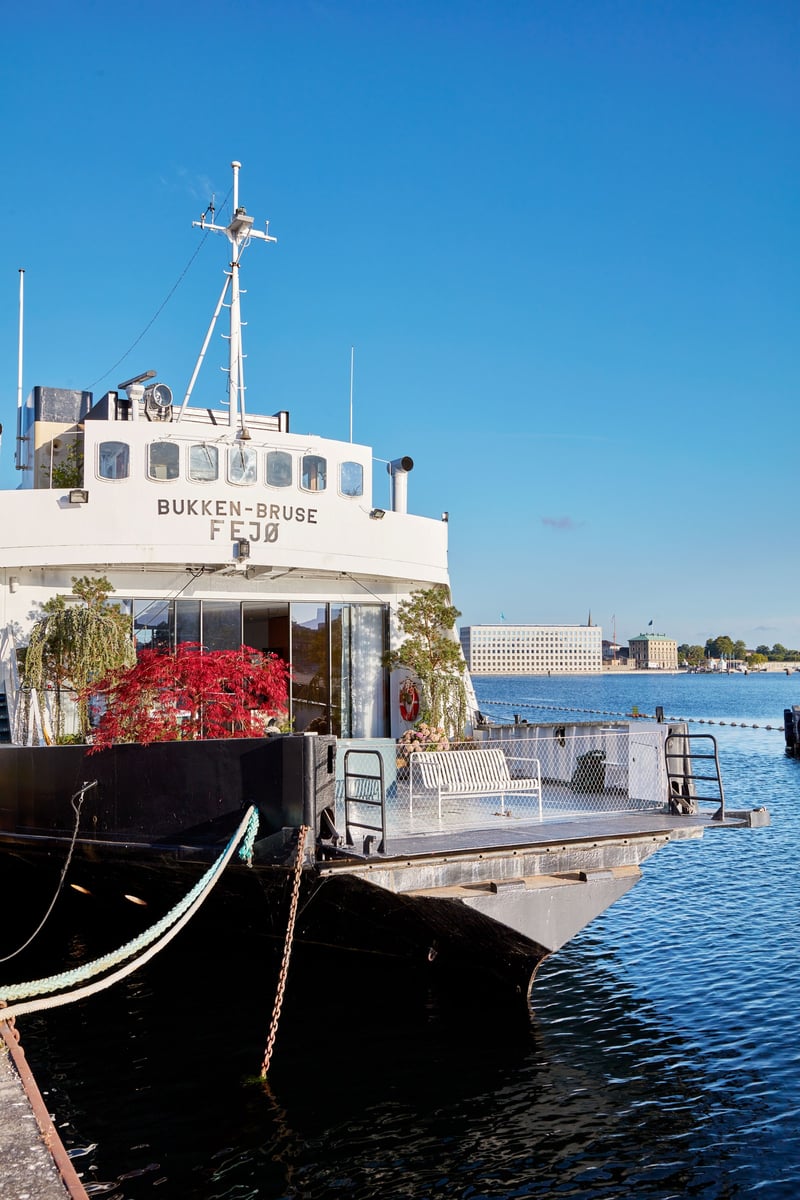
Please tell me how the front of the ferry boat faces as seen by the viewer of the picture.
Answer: facing the viewer and to the right of the viewer
